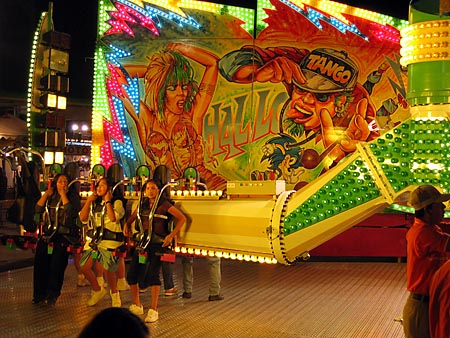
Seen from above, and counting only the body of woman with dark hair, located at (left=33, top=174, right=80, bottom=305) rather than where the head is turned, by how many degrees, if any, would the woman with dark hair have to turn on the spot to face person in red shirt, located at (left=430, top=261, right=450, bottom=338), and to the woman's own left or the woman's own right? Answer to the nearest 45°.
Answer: approximately 45° to the woman's own left

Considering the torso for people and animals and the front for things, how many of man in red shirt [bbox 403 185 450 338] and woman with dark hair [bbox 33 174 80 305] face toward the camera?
1

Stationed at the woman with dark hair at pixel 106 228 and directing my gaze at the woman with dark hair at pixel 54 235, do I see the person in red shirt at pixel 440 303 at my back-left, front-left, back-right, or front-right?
back-left

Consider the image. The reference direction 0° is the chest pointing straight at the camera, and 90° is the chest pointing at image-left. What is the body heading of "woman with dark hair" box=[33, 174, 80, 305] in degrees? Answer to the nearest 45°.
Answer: approximately 0°
